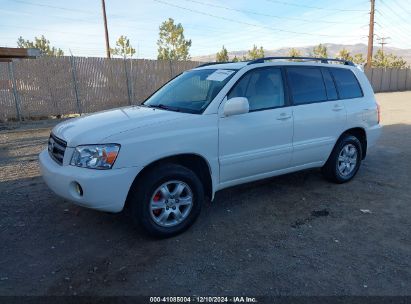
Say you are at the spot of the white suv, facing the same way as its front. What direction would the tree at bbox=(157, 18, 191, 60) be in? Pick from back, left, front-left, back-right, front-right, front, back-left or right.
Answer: back-right

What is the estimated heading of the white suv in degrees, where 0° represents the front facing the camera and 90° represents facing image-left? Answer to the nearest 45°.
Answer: approximately 45°

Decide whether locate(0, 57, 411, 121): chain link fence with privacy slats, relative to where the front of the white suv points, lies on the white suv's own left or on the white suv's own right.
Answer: on the white suv's own right

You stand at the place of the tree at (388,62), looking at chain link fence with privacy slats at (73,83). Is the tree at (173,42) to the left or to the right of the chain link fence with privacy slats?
right

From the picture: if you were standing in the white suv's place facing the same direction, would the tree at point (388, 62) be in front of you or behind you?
behind

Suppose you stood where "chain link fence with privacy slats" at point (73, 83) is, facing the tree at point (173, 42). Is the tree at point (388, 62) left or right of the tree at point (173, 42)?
right
